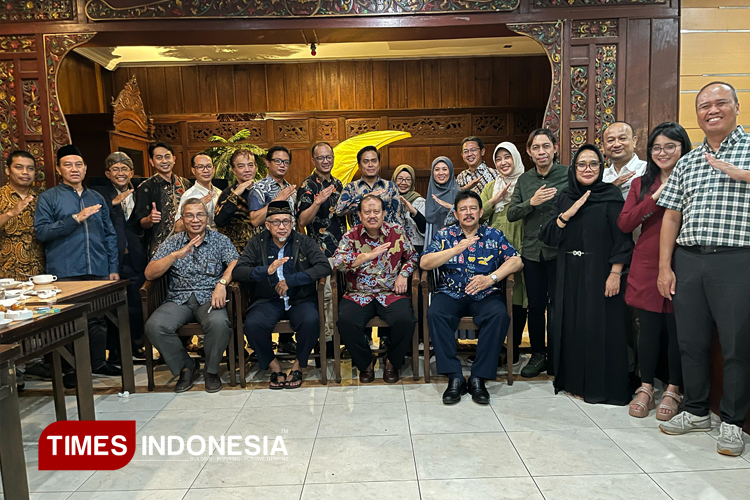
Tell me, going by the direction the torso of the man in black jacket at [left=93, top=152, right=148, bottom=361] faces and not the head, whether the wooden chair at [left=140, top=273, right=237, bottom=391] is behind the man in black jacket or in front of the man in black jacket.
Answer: in front

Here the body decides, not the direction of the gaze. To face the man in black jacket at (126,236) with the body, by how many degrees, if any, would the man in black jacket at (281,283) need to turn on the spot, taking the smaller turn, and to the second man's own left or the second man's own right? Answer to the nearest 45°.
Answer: approximately 135° to the second man's own right

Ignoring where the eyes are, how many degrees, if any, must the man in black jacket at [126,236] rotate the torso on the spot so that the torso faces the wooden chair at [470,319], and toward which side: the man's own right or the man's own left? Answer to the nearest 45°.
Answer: approximately 45° to the man's own left

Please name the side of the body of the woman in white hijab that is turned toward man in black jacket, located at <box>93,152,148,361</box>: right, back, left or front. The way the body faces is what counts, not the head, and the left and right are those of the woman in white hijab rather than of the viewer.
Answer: right

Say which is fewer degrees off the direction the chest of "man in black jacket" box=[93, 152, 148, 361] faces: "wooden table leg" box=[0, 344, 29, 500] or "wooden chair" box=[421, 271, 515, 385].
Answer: the wooden table leg

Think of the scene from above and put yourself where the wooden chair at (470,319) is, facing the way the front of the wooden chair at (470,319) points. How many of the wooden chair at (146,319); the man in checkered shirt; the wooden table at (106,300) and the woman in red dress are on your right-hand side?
2

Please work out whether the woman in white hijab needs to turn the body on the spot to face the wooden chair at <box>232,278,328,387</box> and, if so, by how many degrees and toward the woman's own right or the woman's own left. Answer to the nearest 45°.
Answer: approximately 45° to the woman's own right

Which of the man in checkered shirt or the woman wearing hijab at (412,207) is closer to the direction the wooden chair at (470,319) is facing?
the man in checkered shirt
